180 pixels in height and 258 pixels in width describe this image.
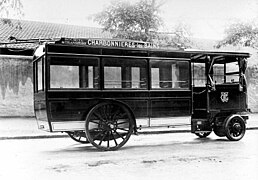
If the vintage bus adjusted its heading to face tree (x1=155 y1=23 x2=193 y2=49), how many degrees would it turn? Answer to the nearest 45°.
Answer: approximately 45° to its left

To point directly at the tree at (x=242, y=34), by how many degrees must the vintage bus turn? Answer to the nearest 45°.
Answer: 0° — it already faces it

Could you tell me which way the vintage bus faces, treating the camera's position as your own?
facing away from the viewer and to the right of the viewer

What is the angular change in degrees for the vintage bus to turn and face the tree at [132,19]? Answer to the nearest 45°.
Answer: approximately 45° to its left
